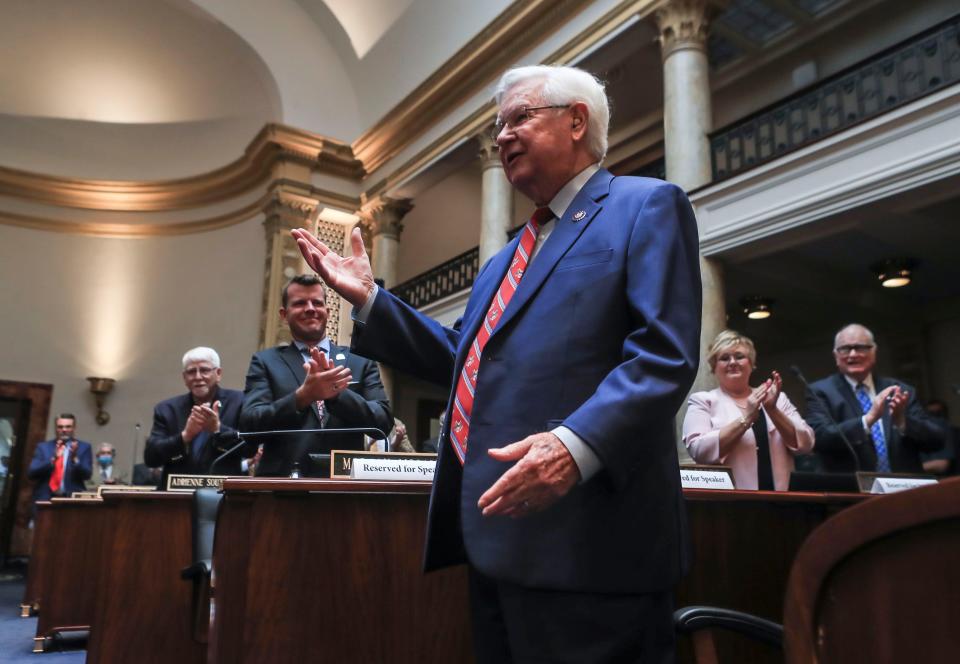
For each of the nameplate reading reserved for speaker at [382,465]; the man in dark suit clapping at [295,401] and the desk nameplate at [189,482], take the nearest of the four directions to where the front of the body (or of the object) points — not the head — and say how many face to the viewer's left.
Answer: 0

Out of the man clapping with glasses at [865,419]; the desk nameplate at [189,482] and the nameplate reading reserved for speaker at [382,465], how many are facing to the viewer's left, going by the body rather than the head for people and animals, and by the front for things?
0

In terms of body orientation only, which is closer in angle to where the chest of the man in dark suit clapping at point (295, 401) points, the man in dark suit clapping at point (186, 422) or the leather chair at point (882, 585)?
the leather chair

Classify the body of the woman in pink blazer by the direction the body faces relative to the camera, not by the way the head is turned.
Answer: toward the camera

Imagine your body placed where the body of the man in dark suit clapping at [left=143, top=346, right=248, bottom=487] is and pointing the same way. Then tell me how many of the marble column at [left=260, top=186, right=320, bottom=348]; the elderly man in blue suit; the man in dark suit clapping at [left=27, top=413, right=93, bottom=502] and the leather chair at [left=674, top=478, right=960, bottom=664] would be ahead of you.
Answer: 2

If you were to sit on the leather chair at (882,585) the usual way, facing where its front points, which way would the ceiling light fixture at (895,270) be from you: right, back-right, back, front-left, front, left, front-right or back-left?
front-right

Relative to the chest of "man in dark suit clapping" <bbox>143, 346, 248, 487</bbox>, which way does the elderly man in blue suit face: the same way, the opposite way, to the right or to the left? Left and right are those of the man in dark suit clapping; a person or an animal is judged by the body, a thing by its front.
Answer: to the right

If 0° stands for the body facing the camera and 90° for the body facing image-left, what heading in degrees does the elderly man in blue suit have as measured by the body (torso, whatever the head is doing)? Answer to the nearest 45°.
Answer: approximately 45°

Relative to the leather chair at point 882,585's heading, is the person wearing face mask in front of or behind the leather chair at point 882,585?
in front

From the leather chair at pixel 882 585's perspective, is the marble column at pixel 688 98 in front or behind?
in front

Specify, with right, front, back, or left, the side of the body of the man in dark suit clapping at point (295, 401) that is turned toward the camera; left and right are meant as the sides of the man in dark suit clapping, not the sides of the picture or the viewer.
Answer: front

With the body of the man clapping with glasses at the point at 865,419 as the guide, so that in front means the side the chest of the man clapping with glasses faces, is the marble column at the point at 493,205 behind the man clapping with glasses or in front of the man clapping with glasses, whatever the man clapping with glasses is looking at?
behind

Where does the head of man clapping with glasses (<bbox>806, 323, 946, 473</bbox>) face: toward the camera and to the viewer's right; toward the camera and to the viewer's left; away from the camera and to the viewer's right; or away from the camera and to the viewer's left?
toward the camera and to the viewer's left

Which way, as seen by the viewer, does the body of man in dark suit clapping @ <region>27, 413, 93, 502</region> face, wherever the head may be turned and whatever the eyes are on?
toward the camera

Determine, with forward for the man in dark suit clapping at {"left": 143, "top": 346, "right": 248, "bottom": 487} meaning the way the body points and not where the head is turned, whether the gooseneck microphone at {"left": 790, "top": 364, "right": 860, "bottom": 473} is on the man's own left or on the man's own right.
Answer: on the man's own left
